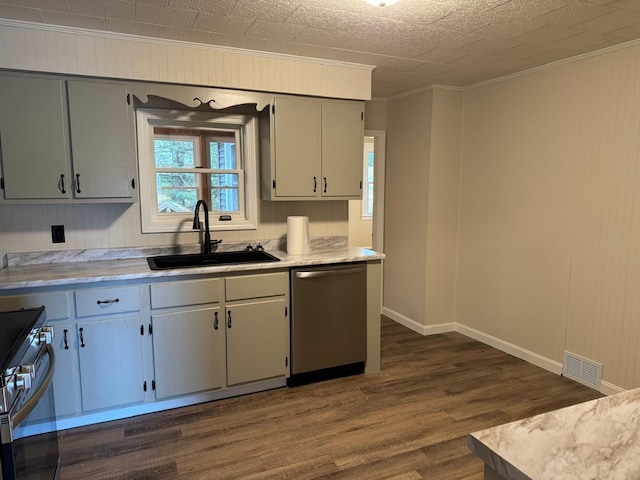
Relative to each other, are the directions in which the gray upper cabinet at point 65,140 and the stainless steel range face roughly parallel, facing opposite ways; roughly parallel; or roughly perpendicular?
roughly perpendicular

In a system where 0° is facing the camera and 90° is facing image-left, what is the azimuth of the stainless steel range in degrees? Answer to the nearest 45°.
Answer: approximately 270°

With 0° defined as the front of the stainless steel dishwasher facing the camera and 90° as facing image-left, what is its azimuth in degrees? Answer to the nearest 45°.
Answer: approximately 315°

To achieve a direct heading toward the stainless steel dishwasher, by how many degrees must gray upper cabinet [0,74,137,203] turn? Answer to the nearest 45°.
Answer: approximately 90° to its left

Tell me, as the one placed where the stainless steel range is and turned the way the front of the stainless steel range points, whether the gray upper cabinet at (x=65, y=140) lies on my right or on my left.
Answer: on my left

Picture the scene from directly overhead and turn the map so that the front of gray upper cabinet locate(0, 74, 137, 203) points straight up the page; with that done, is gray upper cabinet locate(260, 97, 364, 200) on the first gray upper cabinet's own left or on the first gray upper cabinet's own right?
on the first gray upper cabinet's own left

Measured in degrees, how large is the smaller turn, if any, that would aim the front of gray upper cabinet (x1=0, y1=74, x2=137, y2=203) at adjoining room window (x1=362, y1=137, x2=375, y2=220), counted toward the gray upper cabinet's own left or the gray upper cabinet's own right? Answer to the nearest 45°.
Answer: approximately 135° to the gray upper cabinet's own left

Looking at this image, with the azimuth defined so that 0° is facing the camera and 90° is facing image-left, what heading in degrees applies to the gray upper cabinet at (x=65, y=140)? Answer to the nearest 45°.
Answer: approximately 0°

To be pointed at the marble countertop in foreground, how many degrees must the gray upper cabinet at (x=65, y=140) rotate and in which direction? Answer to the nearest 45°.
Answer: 0° — it already faces it

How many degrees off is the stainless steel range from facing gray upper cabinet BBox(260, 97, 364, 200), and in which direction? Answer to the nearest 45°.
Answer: approximately 45° to its left
